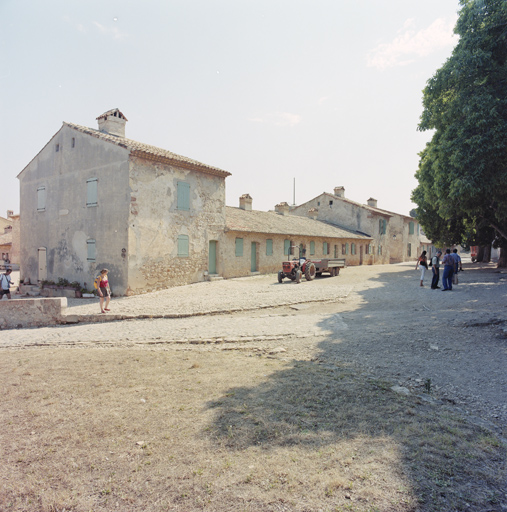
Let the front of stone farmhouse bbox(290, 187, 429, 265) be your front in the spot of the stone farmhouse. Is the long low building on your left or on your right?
on your right

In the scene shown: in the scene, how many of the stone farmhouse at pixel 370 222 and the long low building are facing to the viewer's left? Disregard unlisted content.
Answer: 0

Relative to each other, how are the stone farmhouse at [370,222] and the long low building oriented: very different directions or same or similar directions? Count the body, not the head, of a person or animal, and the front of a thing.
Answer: same or similar directions

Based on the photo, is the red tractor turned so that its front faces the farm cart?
no

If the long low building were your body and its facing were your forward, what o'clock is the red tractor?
The red tractor is roughly at 1 o'clock from the long low building.

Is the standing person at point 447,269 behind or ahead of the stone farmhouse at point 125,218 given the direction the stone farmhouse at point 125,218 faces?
ahead

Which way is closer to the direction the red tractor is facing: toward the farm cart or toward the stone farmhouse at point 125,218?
the stone farmhouse

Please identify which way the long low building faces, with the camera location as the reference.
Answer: facing the viewer and to the right of the viewer

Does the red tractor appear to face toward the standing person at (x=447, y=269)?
no

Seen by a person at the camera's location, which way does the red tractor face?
facing the viewer and to the left of the viewer

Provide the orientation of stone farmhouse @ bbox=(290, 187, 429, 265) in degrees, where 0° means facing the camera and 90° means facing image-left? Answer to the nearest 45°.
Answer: approximately 315°

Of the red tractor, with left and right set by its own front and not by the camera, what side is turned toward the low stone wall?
front

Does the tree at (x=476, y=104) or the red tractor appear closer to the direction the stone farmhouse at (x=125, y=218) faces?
the tree

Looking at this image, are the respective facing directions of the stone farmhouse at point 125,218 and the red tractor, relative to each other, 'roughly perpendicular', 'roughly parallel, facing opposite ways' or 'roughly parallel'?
roughly perpendicular
